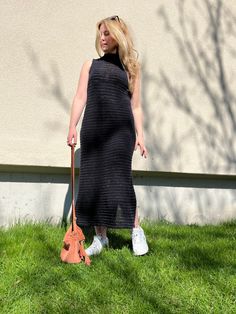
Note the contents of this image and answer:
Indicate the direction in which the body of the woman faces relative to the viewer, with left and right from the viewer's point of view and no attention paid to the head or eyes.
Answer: facing the viewer
